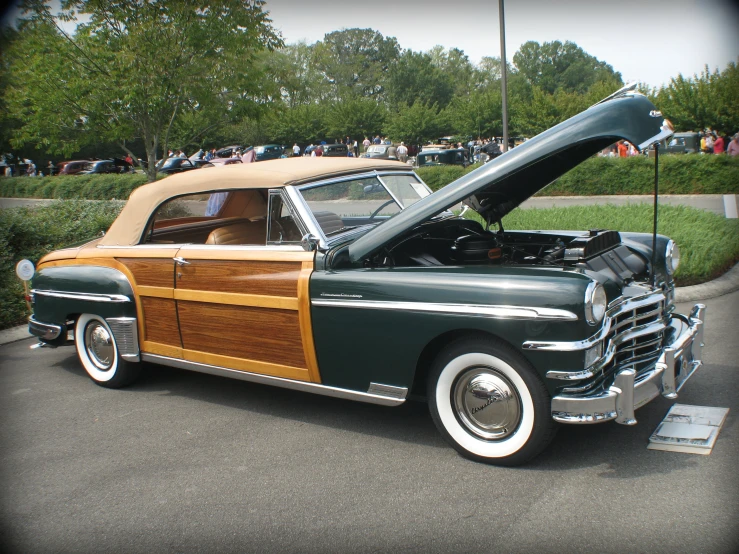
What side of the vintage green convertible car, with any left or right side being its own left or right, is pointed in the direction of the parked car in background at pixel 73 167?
back

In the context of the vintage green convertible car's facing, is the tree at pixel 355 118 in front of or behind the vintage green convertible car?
behind

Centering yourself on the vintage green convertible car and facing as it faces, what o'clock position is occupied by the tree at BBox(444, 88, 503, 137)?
The tree is roughly at 8 o'clock from the vintage green convertible car.

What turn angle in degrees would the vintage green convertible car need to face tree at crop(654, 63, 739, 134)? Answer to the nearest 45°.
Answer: approximately 90° to its left

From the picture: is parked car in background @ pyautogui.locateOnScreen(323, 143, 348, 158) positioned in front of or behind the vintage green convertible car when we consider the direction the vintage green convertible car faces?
behind

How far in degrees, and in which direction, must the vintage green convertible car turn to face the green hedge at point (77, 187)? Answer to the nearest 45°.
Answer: approximately 180°

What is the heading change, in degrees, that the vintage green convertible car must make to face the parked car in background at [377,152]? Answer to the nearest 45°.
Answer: approximately 135° to its left

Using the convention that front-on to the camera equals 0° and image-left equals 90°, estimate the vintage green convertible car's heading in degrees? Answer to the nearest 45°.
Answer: approximately 315°
